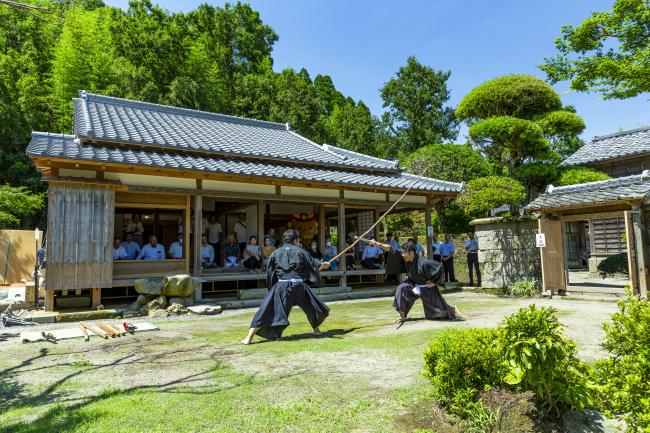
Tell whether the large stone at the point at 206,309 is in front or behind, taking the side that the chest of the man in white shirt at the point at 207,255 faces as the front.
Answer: in front

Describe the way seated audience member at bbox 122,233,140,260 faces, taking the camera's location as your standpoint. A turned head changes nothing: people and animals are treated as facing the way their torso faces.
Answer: facing the viewer

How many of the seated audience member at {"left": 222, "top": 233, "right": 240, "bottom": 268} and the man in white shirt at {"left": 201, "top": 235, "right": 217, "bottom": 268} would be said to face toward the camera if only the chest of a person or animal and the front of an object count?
2

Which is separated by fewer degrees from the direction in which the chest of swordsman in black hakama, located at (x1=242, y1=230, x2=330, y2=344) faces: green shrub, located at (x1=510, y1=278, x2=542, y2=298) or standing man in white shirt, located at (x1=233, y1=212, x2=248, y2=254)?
the green shrub

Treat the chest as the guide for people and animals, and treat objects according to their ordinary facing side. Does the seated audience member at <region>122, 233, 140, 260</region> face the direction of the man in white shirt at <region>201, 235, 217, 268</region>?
no

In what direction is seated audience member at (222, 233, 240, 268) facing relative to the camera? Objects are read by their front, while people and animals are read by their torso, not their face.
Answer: toward the camera

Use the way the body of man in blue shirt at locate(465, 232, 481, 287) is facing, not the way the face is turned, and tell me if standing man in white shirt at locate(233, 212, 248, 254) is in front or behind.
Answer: in front

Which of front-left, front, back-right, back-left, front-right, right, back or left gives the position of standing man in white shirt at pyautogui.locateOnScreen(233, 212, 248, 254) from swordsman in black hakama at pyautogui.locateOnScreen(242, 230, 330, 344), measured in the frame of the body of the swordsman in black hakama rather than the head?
front-left

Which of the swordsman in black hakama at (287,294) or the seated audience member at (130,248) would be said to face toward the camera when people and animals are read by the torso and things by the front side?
the seated audience member

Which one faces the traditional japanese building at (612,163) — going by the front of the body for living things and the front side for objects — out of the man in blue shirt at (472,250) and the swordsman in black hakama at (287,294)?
the swordsman in black hakama

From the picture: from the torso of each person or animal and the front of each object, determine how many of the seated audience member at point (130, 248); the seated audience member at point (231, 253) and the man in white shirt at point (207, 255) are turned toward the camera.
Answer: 3

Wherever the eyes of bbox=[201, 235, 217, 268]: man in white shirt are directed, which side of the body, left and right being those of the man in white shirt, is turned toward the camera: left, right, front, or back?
front

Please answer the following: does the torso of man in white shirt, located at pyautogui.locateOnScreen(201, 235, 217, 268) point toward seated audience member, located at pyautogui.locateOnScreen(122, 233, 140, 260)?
no

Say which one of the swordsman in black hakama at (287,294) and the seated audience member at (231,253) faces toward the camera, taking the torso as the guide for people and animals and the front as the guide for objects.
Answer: the seated audience member

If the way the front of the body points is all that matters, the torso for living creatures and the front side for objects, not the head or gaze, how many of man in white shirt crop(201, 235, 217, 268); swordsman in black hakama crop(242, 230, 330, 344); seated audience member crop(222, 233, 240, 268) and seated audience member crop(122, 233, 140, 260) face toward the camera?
3

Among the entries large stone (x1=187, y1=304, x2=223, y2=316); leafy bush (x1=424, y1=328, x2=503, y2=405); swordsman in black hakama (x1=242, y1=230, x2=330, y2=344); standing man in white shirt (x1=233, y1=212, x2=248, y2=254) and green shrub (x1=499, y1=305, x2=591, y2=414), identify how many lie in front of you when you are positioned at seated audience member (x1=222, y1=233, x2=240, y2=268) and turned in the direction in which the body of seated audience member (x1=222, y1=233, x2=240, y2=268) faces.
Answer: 4

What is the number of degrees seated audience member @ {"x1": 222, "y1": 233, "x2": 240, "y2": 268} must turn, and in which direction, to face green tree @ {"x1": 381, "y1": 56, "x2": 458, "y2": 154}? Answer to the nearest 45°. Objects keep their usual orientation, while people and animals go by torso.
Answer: approximately 135° to their left

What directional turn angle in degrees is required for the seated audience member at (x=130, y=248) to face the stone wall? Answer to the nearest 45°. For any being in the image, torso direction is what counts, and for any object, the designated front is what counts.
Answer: approximately 90° to their left

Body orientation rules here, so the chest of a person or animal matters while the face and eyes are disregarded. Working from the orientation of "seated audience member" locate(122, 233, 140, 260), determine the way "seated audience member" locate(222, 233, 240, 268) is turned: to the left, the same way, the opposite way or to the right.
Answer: the same way
